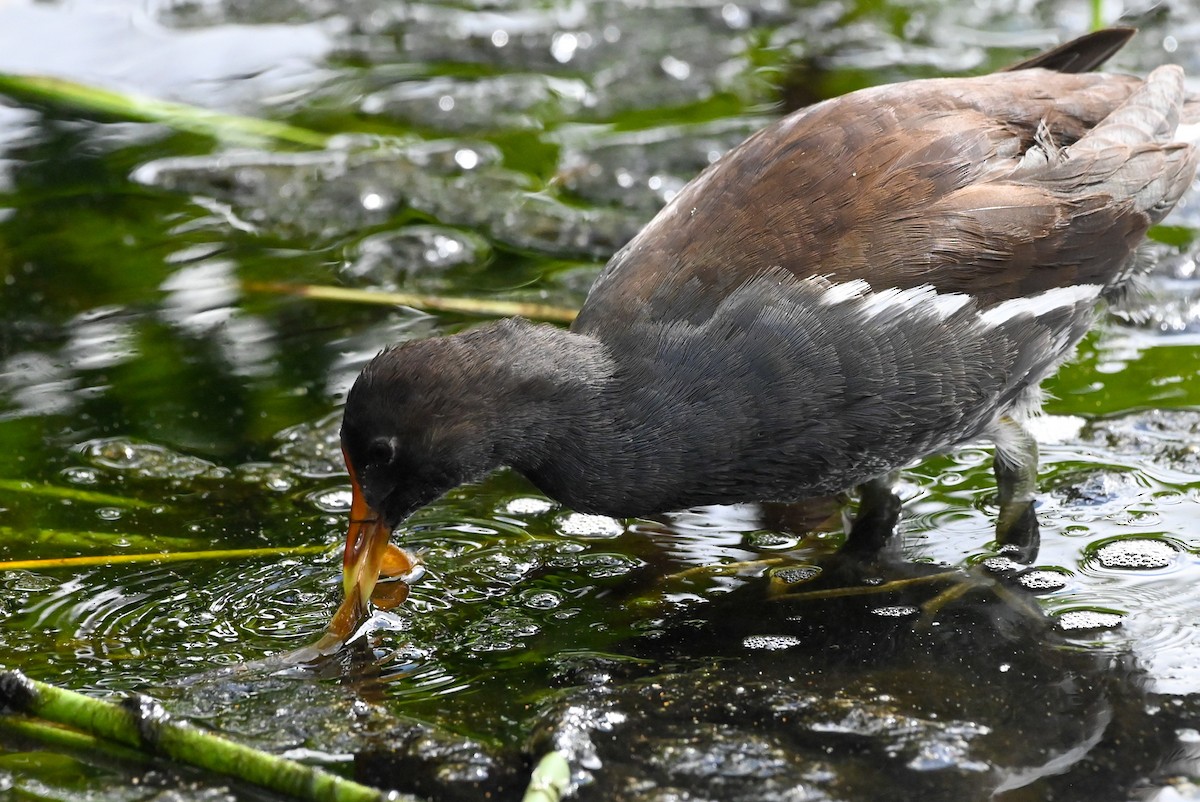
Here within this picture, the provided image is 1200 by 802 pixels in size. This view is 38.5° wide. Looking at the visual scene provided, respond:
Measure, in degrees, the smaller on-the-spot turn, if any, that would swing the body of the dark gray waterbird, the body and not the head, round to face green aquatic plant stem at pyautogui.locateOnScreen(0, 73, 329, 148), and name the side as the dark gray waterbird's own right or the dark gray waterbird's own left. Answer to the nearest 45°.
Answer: approximately 45° to the dark gray waterbird's own right

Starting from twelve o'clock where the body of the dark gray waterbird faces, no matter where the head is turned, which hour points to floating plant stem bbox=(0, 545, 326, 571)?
The floating plant stem is roughly at 12 o'clock from the dark gray waterbird.

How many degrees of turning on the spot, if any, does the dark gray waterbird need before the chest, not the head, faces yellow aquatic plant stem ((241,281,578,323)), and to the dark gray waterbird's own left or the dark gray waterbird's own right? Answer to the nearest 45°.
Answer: approximately 45° to the dark gray waterbird's own right

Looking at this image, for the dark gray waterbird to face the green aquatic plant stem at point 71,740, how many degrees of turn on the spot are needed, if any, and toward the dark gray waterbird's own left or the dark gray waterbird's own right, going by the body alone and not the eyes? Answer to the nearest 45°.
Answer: approximately 45° to the dark gray waterbird's own left

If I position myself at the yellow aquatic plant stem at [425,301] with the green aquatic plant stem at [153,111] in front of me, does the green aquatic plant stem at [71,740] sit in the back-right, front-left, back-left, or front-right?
back-left

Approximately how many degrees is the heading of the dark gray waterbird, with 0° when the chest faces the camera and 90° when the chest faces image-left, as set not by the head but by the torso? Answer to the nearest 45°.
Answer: approximately 90°
